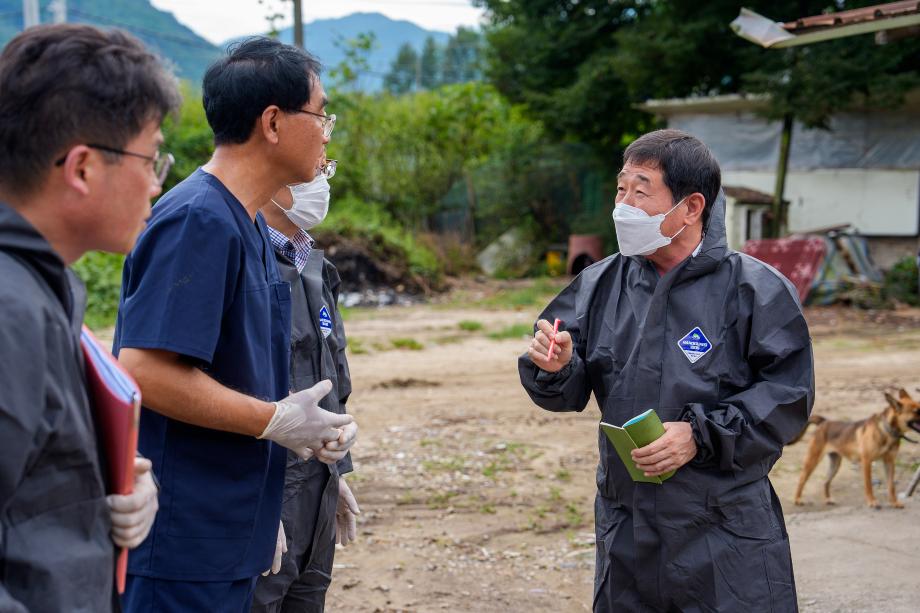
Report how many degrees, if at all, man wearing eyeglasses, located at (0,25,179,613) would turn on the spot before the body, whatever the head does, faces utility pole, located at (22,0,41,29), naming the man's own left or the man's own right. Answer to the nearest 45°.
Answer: approximately 90° to the man's own left

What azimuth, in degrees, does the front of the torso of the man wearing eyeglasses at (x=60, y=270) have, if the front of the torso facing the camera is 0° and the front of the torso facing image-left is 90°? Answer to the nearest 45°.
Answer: approximately 270°

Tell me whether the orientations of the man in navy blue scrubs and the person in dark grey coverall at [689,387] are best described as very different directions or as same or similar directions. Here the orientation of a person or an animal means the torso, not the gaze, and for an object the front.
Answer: very different directions

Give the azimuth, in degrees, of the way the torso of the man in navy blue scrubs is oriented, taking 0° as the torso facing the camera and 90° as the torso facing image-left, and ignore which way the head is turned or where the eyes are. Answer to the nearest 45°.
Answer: approximately 270°

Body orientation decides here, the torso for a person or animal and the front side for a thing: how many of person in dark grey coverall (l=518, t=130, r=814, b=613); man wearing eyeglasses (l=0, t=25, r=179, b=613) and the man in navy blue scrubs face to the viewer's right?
2

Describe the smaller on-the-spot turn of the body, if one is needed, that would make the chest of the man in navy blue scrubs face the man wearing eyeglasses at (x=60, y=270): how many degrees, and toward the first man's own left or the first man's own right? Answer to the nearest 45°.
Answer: approximately 90° to the first man's own right

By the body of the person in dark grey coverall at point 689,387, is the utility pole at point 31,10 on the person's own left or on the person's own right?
on the person's own right

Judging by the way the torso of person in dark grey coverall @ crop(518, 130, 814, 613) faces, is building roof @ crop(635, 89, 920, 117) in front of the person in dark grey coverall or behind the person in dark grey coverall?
behind

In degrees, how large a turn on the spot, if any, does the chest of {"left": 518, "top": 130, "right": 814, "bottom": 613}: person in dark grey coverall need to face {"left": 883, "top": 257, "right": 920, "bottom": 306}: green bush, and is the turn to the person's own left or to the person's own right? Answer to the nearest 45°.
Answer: approximately 135° to the person's own right

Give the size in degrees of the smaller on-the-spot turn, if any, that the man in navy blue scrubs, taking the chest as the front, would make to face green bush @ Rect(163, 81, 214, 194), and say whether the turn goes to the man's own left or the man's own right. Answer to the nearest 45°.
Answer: approximately 90° to the man's own left
